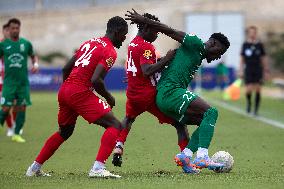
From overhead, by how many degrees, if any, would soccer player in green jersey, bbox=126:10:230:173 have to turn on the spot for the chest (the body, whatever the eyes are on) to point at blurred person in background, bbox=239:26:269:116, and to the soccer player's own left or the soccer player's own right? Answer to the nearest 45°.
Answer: approximately 90° to the soccer player's own left

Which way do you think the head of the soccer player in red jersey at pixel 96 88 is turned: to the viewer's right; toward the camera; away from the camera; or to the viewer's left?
to the viewer's right
